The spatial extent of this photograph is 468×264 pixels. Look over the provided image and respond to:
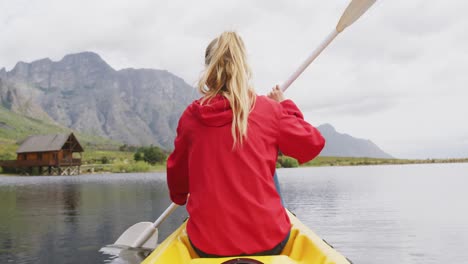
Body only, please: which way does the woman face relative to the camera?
away from the camera
